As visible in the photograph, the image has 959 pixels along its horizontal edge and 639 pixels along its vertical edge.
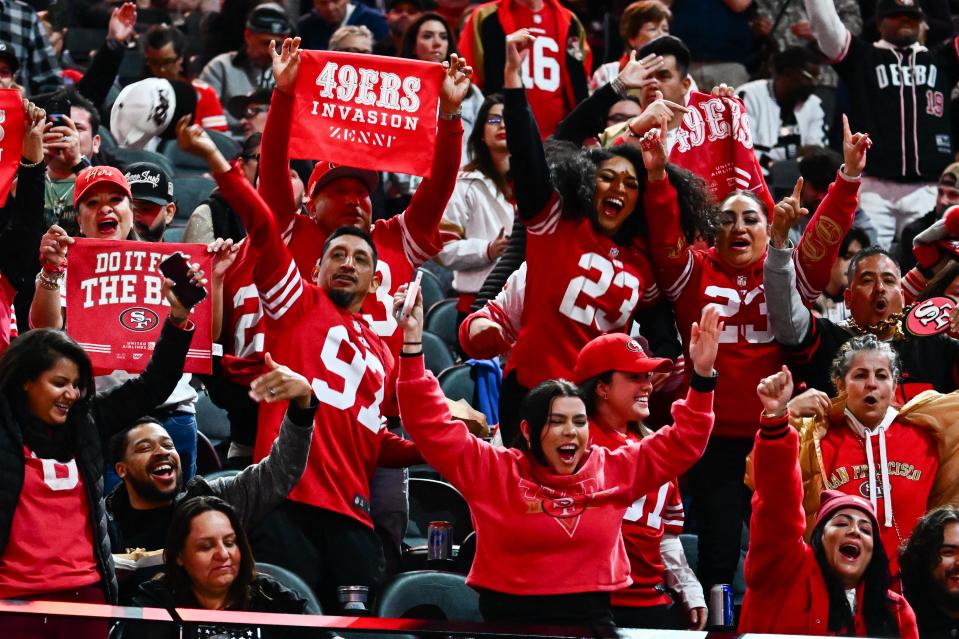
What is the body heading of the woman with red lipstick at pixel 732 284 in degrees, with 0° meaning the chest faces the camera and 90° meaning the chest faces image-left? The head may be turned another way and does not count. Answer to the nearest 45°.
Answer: approximately 0°

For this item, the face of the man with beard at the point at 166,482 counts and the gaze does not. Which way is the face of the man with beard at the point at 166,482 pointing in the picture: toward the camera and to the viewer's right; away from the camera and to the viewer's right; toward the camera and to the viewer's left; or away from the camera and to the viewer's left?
toward the camera and to the viewer's right

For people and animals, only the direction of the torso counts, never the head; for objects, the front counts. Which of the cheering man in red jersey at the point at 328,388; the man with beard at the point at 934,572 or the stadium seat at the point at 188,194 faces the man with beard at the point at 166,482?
the stadium seat

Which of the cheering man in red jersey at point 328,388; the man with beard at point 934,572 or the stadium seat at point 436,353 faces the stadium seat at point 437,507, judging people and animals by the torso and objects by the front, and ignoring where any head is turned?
the stadium seat at point 436,353

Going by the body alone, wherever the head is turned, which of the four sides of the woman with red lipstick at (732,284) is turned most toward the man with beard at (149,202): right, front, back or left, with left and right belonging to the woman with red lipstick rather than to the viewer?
right

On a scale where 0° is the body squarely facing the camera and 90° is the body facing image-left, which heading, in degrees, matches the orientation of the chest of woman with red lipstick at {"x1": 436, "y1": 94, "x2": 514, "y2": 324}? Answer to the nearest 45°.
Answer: approximately 315°

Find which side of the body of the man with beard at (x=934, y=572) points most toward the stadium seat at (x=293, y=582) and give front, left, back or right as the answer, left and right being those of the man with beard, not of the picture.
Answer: right

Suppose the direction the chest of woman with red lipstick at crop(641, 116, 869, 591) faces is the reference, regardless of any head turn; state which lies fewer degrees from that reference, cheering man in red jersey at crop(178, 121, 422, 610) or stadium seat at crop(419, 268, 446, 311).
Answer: the cheering man in red jersey

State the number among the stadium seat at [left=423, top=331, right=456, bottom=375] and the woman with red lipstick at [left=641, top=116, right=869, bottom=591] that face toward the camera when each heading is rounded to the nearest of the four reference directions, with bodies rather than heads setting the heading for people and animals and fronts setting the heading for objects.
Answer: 2
